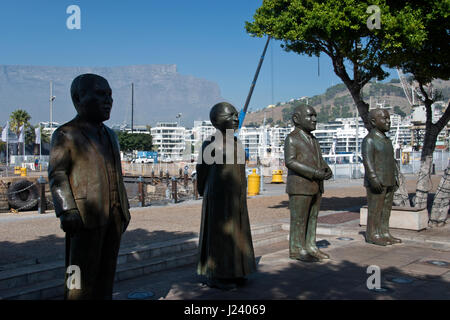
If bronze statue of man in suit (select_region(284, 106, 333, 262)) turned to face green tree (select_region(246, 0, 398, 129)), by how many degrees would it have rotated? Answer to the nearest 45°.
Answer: approximately 135° to its left

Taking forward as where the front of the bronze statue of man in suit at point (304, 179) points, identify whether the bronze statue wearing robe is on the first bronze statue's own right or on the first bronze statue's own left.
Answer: on the first bronze statue's own right

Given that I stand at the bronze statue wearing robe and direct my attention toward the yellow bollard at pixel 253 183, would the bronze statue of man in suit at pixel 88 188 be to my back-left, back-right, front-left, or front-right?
back-left

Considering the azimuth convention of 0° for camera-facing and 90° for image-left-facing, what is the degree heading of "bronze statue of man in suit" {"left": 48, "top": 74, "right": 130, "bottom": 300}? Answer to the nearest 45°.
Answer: approximately 315°
